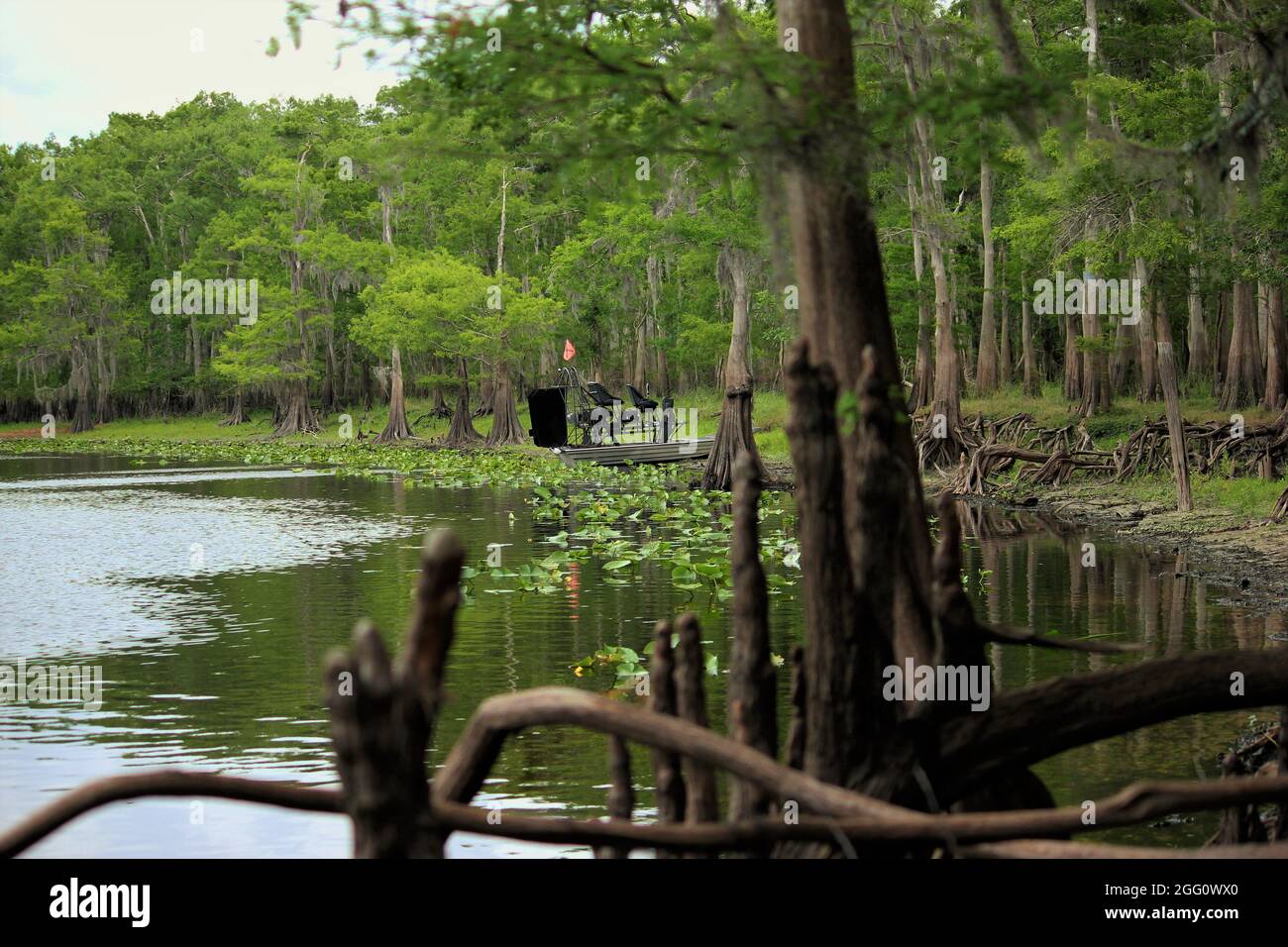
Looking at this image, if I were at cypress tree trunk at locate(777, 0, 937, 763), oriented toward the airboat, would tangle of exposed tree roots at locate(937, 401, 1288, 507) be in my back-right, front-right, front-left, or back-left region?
front-right

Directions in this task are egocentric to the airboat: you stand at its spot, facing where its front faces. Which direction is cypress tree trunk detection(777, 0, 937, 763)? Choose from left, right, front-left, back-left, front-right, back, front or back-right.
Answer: right

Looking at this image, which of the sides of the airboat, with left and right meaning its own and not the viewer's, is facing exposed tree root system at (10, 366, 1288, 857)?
right

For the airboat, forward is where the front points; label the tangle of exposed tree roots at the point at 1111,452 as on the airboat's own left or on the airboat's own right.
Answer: on the airboat's own right

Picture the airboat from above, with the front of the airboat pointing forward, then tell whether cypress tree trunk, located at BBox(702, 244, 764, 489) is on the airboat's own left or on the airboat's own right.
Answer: on the airboat's own right

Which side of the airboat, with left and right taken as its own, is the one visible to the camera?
right
